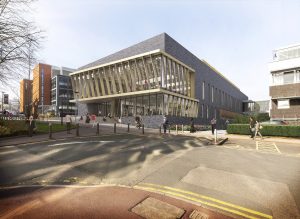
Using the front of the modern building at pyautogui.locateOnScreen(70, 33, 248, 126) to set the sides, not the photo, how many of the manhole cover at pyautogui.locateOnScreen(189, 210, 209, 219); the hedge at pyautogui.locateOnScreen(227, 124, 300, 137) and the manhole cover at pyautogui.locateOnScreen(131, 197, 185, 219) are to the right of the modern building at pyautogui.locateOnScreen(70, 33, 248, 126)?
0

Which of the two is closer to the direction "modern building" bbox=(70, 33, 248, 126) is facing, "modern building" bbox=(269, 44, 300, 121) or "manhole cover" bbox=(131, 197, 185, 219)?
the manhole cover

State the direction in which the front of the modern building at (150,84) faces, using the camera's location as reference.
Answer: facing the viewer and to the left of the viewer

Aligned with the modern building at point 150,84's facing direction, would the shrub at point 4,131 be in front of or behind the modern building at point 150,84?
in front

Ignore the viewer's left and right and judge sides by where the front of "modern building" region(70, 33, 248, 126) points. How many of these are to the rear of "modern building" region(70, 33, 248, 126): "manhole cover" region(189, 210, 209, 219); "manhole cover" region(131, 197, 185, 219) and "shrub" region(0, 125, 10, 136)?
0

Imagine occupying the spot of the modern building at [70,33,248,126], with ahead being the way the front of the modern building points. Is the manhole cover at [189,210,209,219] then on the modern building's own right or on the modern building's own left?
on the modern building's own left

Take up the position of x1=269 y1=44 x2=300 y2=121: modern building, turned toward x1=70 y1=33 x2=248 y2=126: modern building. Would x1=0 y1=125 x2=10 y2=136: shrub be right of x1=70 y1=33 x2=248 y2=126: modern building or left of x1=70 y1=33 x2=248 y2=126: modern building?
left

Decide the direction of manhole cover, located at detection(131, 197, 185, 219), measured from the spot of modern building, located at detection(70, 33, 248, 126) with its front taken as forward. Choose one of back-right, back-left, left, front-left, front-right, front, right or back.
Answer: front-left

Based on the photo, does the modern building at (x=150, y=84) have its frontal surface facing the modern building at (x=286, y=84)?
no

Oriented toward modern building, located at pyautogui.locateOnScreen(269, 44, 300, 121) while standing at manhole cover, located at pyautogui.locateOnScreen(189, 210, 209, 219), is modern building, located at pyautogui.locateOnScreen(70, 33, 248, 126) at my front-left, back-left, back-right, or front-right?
front-left

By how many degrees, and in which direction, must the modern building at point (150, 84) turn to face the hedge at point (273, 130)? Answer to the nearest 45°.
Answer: approximately 90° to its left

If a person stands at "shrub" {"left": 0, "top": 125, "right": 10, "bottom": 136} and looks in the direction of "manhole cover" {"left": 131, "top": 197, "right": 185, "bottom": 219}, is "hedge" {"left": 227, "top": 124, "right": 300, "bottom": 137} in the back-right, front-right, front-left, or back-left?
front-left
